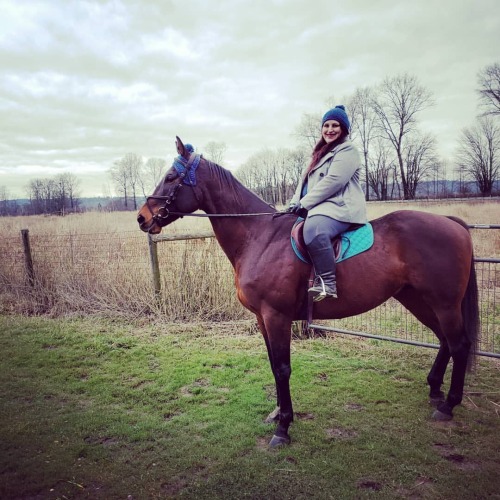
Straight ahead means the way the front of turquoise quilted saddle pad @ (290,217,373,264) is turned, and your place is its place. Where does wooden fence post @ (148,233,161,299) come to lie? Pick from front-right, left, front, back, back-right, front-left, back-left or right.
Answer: front-right

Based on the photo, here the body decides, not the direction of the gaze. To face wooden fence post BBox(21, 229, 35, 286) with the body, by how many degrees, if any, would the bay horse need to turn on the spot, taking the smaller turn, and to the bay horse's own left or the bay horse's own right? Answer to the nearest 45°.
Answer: approximately 45° to the bay horse's own right

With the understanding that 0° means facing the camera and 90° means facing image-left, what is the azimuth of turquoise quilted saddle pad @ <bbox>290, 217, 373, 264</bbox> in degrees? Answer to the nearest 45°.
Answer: approximately 90°

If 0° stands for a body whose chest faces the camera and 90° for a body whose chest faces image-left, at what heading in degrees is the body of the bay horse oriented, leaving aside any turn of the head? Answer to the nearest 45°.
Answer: approximately 90°
